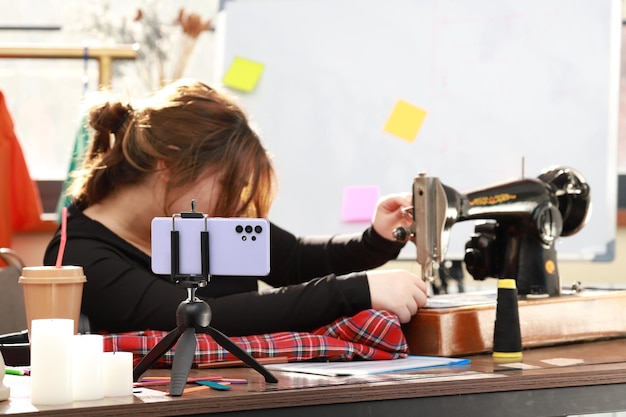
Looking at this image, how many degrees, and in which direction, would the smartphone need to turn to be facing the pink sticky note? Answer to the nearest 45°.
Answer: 0° — it already faces it

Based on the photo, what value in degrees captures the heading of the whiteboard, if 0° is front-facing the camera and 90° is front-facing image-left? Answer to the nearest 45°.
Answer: approximately 0°

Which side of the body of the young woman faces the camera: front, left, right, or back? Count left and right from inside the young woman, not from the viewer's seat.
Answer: right

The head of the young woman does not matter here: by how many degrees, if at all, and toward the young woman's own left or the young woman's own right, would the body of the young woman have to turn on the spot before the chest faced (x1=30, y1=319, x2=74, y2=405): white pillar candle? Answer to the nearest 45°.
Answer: approximately 90° to the young woman's own right

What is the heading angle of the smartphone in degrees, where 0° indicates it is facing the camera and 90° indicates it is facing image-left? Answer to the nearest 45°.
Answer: approximately 180°

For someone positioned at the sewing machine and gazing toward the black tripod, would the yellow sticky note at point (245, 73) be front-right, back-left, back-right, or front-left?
back-right

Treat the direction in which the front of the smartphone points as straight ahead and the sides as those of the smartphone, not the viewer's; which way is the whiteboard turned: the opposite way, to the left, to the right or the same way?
the opposite way

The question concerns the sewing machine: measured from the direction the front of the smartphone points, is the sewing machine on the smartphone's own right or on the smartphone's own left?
on the smartphone's own right

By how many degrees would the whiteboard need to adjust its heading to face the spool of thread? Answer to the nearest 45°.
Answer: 0° — it already faces it

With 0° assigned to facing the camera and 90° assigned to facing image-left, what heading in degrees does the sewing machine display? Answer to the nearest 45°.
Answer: approximately 315°

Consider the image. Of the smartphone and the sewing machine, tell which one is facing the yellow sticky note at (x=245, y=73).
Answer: the smartphone

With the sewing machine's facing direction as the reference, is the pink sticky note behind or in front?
behind
